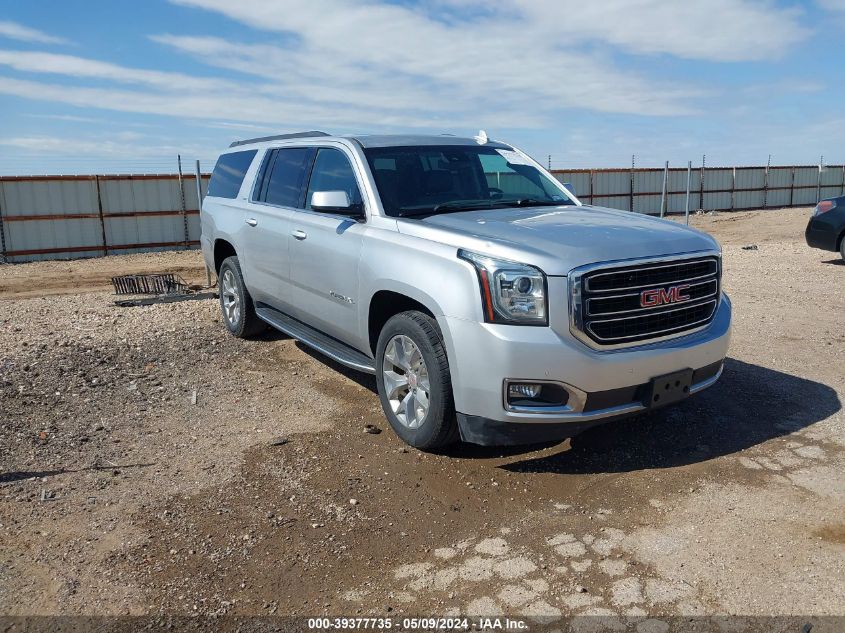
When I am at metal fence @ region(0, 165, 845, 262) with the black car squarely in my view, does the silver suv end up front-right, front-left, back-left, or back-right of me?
front-right

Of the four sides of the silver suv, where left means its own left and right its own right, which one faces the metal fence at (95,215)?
back

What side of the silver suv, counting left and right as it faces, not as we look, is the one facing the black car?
left

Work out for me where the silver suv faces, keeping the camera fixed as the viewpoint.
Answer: facing the viewer and to the right of the viewer

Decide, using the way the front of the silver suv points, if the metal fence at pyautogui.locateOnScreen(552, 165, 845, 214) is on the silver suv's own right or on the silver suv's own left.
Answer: on the silver suv's own left
